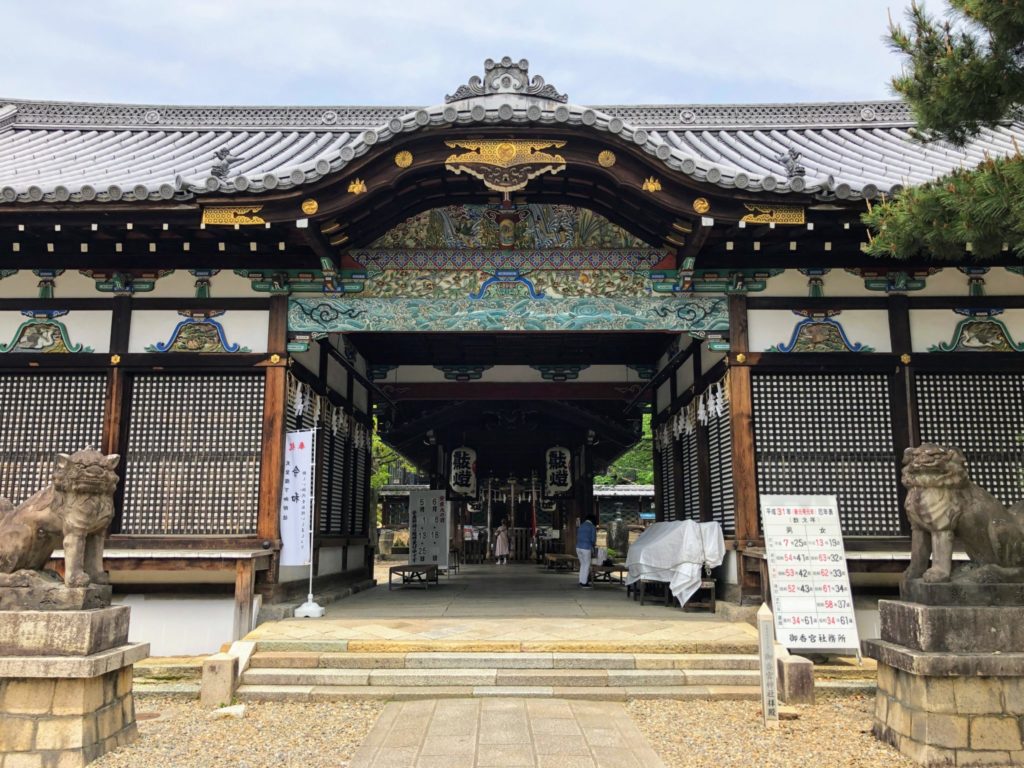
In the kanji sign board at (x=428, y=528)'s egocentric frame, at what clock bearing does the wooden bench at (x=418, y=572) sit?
The wooden bench is roughly at 12 o'clock from the kanji sign board.

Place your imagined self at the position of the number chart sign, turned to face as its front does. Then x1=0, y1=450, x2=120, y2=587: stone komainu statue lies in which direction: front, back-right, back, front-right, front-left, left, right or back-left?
front-right

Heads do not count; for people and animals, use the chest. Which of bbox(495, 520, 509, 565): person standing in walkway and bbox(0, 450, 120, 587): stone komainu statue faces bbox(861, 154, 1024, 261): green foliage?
the stone komainu statue

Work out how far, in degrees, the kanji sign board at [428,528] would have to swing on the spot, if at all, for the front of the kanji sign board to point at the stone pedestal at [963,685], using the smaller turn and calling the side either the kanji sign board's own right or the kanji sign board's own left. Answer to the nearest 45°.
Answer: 0° — it already faces it
